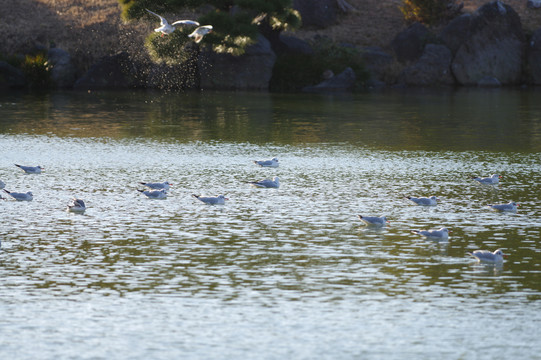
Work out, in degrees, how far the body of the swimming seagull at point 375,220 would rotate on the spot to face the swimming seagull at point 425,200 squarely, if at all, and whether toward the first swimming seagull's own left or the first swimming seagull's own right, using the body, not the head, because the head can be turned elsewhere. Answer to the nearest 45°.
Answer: approximately 45° to the first swimming seagull's own left

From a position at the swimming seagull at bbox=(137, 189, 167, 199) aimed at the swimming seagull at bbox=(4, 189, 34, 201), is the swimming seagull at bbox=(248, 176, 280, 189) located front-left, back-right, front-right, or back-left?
back-right

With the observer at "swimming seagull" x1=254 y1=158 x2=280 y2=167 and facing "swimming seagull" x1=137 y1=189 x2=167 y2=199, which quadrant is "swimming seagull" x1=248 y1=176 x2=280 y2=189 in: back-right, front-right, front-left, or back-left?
front-left

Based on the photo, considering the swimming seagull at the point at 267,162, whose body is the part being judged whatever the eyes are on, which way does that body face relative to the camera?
to the viewer's right

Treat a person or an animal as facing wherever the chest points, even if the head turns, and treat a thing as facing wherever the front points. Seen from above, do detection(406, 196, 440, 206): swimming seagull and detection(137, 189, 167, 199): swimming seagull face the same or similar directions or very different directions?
same or similar directions

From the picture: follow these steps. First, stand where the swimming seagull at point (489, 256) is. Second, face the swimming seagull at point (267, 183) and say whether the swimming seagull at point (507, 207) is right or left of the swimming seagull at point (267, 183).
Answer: right

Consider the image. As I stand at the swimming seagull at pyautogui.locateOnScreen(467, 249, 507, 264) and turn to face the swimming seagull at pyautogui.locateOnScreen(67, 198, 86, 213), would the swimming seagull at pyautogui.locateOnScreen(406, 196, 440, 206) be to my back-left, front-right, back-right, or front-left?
front-right

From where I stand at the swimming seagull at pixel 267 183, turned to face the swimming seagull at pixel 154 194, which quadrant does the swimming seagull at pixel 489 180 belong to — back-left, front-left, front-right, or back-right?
back-left
